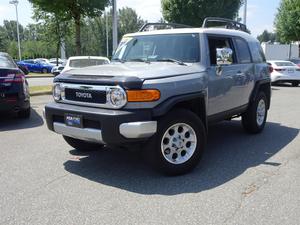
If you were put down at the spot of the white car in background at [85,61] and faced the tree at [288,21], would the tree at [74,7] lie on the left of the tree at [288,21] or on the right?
left

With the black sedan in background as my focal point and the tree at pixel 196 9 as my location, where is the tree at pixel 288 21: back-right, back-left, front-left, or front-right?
back-left

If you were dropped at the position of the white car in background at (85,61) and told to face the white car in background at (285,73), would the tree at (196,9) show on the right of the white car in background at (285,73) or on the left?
left

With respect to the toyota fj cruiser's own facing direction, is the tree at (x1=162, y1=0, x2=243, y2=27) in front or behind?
behind

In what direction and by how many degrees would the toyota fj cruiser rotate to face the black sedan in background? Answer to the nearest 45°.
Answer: approximately 90° to its right

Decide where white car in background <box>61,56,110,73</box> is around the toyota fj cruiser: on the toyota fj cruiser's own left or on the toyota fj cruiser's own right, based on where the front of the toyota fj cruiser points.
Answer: on the toyota fj cruiser's own right

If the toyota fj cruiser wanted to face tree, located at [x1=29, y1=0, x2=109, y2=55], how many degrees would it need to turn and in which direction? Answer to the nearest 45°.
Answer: approximately 135° to its right

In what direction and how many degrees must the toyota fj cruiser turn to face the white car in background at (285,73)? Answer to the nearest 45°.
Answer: approximately 180°
